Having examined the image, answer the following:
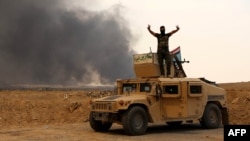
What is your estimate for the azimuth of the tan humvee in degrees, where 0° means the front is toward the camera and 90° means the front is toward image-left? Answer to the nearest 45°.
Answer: approximately 45°
